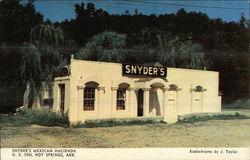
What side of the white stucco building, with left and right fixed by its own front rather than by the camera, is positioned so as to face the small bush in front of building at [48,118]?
right

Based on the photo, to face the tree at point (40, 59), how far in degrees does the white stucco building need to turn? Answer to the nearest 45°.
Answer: approximately 135° to its right

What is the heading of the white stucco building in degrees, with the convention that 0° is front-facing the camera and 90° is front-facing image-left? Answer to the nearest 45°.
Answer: approximately 315°

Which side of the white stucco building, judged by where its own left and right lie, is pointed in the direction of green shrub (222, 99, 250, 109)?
left

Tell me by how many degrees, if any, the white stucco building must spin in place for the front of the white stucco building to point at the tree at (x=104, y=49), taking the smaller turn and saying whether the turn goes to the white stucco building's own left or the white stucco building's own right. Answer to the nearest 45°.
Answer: approximately 135° to the white stucco building's own left
